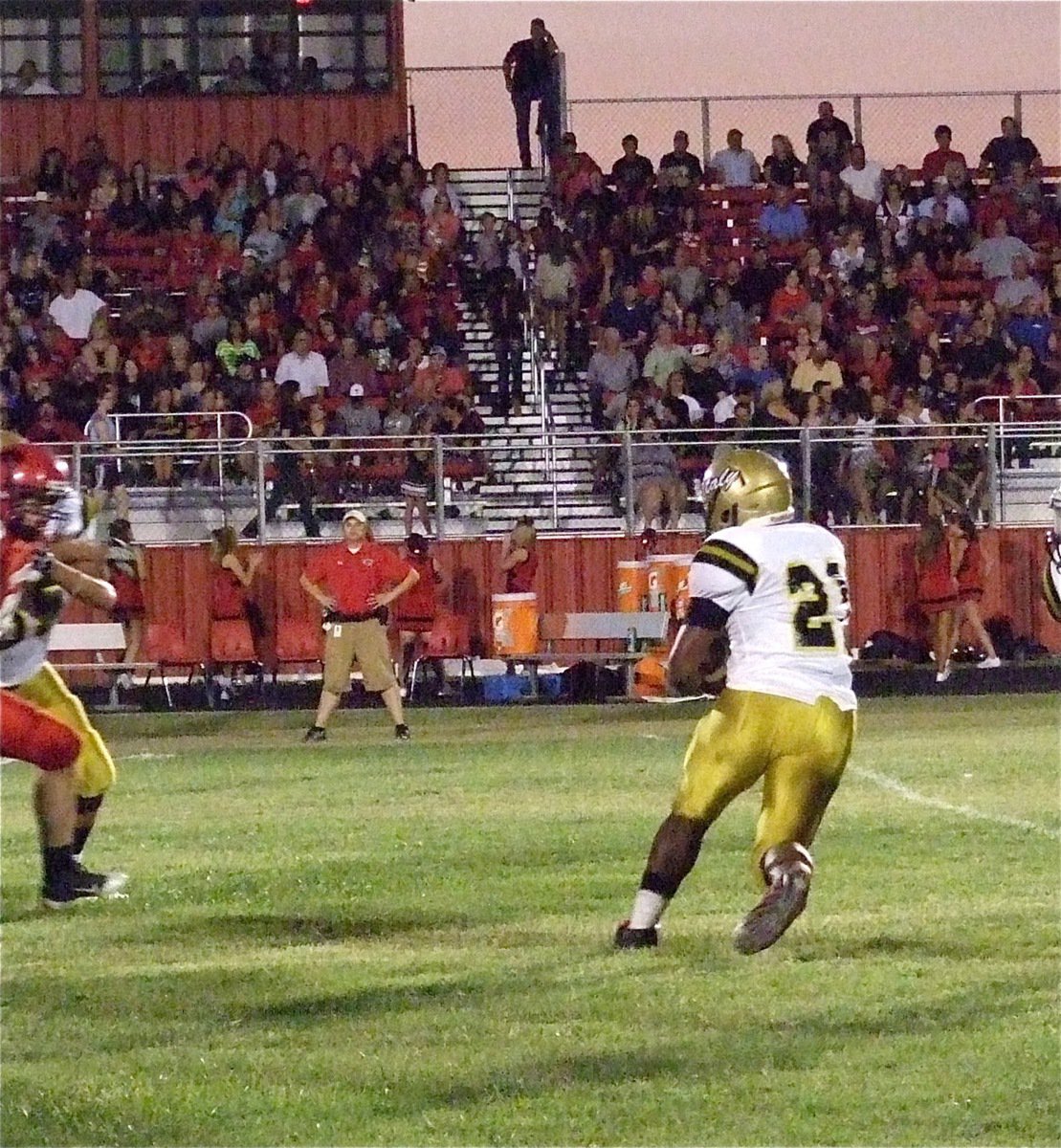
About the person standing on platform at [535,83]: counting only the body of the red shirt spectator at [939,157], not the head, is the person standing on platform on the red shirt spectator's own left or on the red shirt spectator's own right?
on the red shirt spectator's own right

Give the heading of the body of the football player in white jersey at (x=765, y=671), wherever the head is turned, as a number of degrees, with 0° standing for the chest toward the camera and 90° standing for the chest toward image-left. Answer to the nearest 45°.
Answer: approximately 135°

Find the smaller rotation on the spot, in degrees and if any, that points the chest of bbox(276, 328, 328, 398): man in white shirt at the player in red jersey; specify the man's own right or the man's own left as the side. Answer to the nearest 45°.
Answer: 0° — they already face them

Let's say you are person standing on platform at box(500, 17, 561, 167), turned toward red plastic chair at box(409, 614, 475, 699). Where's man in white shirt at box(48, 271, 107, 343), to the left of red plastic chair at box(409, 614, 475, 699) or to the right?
right

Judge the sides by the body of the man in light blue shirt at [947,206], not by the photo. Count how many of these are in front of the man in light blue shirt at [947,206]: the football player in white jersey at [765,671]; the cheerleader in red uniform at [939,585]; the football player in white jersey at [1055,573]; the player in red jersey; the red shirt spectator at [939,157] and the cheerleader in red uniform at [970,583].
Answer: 5

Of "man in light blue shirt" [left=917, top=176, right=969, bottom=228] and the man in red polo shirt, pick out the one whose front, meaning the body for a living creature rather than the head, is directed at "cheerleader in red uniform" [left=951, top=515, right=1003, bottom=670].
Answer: the man in light blue shirt

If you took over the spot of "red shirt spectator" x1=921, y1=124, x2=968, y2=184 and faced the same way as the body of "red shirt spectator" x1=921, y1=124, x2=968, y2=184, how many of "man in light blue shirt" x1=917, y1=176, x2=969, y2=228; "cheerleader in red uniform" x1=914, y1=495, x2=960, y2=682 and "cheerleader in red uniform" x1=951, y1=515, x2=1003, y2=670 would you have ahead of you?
3

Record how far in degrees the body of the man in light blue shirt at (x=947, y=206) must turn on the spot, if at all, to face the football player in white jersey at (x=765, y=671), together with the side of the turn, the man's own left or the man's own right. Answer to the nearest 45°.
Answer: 0° — they already face them
